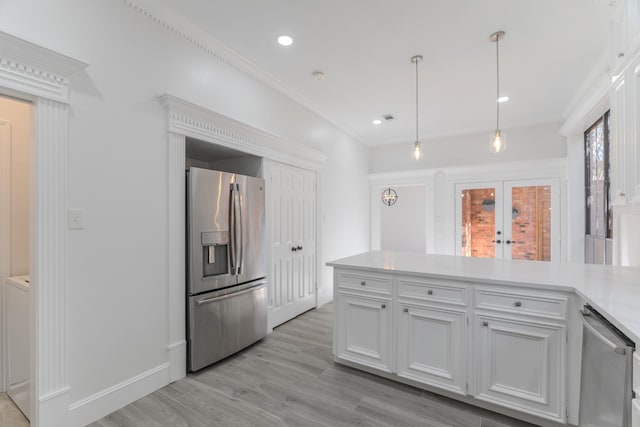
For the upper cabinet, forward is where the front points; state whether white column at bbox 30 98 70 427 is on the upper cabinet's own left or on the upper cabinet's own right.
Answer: on the upper cabinet's own left

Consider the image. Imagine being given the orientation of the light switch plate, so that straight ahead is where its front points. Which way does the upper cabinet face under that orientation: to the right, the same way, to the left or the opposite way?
the opposite way

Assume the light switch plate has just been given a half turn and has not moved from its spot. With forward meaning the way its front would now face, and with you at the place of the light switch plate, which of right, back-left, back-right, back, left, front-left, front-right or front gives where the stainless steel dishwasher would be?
back-right

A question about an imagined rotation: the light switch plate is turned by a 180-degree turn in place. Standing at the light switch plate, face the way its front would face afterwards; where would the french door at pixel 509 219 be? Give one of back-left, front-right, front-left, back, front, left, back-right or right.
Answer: right

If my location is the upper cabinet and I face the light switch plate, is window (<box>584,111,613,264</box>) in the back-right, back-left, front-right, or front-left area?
back-right

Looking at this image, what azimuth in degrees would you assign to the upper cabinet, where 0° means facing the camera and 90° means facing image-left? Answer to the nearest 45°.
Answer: approximately 90°

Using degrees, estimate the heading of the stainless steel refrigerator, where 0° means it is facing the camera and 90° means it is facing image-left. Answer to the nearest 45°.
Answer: approximately 315°

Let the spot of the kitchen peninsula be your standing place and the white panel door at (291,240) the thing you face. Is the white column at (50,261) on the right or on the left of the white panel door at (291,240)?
left
